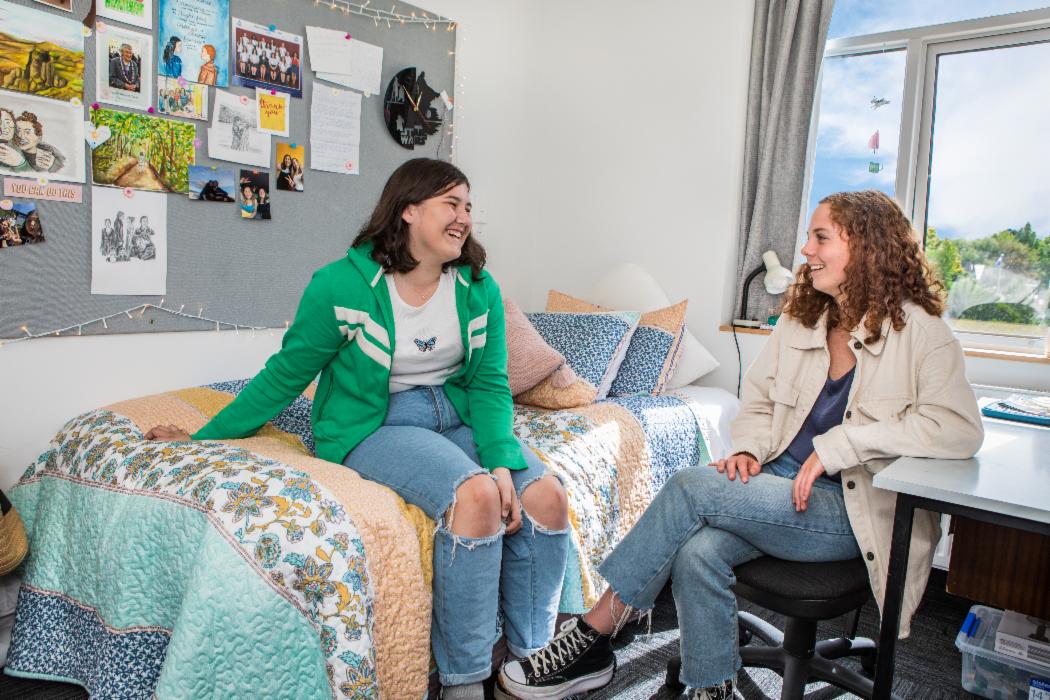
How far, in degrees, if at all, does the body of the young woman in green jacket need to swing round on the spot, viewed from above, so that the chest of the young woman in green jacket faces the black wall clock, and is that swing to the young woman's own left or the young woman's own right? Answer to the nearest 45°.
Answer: approximately 135° to the young woman's own left

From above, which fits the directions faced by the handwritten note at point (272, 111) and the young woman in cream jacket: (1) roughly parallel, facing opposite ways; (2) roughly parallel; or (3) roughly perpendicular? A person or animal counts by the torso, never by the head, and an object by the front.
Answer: roughly perpendicular

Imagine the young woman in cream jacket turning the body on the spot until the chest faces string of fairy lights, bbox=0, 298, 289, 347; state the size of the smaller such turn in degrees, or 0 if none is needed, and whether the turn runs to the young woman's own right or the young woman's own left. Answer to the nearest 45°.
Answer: approximately 45° to the young woman's own right

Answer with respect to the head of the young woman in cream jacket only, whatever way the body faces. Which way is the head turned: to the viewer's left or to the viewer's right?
to the viewer's left

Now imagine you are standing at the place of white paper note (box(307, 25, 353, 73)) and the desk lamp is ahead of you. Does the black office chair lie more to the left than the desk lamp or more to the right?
right

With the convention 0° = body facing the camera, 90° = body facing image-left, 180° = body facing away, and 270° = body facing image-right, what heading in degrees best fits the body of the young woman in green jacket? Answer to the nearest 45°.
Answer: approximately 315°

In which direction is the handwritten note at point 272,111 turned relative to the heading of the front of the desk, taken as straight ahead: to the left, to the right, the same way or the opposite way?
to the left
